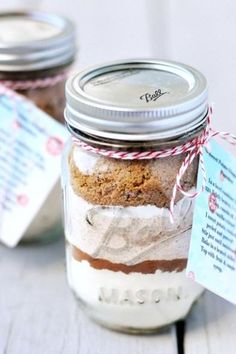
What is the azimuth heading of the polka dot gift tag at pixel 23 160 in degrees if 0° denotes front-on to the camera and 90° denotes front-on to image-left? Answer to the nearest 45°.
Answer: approximately 0°
